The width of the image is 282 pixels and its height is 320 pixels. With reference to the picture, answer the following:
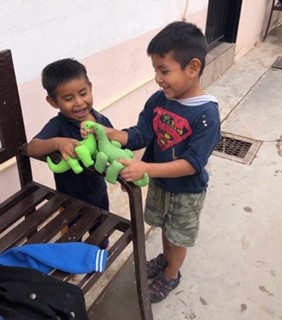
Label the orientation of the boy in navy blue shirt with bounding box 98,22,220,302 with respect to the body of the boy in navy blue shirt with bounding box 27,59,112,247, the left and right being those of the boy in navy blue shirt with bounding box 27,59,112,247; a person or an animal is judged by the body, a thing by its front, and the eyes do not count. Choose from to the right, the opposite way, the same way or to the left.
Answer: to the right

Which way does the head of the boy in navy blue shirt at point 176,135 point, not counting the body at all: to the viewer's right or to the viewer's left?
to the viewer's left

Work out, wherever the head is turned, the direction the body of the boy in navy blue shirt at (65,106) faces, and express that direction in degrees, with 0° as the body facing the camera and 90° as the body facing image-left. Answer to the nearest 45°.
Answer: approximately 315°

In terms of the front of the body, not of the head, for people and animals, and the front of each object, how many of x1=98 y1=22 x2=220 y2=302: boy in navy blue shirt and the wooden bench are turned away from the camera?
0

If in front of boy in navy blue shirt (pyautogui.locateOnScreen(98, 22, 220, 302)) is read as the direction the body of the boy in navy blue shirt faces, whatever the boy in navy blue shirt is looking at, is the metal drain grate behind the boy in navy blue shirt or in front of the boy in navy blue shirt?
behind

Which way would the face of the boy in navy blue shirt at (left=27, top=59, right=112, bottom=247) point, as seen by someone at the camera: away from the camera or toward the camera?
toward the camera

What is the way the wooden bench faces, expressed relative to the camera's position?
facing the viewer and to the right of the viewer

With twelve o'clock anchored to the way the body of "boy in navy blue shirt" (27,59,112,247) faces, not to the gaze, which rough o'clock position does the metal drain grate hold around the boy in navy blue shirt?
The metal drain grate is roughly at 9 o'clock from the boy in navy blue shirt.

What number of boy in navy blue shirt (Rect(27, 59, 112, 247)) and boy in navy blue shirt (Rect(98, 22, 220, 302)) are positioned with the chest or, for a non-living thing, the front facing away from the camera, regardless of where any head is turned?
0

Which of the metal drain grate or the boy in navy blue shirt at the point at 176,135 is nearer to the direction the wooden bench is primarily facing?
the boy in navy blue shirt

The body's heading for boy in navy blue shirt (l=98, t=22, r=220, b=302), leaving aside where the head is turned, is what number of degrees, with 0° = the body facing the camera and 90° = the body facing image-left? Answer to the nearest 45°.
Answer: approximately 45°
